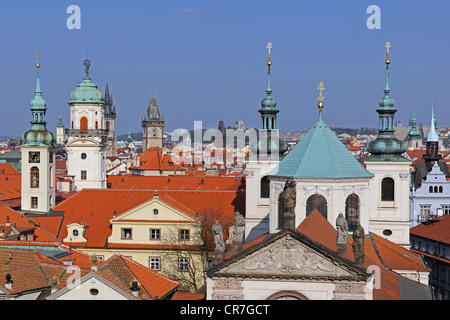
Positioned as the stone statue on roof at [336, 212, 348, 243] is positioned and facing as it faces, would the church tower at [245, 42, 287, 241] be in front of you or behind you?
behind

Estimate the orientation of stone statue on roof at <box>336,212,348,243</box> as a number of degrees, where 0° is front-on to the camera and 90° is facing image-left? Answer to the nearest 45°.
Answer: approximately 0°

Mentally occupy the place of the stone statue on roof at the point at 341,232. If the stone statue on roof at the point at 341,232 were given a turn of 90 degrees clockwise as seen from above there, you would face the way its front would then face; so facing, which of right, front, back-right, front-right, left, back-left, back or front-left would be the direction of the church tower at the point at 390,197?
right

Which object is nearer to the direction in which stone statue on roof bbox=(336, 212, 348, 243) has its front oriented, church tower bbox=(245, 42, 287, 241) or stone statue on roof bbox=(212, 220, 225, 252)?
the stone statue on roof

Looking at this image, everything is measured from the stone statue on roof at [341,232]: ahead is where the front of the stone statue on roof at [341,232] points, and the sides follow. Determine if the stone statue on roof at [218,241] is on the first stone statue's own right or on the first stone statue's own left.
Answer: on the first stone statue's own right

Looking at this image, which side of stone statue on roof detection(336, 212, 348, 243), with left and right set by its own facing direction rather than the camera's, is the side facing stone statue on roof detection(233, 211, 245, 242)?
right
